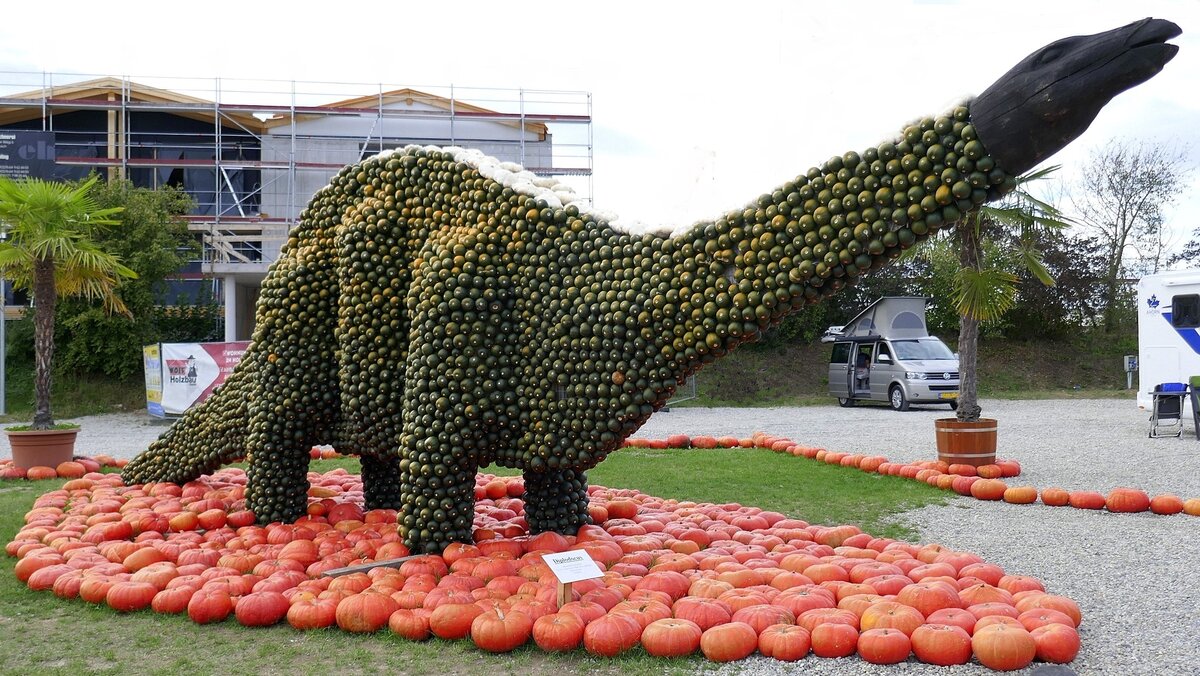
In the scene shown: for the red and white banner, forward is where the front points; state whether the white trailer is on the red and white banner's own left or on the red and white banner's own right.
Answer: on the red and white banner's own left

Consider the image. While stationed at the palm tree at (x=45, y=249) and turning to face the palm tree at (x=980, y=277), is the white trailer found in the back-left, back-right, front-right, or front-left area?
front-left

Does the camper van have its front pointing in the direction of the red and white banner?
no

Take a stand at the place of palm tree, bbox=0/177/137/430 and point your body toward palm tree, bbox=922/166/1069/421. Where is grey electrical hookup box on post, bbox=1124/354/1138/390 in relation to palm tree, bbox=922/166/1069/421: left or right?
left

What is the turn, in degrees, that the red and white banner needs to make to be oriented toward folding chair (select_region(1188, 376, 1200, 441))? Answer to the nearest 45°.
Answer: approximately 45° to its left

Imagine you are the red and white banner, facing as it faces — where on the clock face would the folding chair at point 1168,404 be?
The folding chair is roughly at 10 o'clock from the red and white banner.

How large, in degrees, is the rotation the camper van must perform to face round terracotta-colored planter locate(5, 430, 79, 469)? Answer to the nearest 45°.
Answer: approximately 90° to its right

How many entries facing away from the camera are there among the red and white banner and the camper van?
0

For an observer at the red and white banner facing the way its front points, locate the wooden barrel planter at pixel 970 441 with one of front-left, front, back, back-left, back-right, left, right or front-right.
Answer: front-left

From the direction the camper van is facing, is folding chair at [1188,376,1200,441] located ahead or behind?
ahead

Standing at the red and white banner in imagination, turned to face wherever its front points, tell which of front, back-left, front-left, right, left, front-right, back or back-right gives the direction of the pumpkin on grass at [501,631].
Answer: front

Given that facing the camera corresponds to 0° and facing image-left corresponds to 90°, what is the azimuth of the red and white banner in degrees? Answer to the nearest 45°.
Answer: approximately 0°

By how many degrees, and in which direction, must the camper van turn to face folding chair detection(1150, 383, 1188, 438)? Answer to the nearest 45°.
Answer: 0° — it already faces it

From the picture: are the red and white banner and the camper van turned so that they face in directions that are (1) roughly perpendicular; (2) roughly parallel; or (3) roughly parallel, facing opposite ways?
roughly parallel

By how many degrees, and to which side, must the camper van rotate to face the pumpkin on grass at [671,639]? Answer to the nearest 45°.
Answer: approximately 45° to its right

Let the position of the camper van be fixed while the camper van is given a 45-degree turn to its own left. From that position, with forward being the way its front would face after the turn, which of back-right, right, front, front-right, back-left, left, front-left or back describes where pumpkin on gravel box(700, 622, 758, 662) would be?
right

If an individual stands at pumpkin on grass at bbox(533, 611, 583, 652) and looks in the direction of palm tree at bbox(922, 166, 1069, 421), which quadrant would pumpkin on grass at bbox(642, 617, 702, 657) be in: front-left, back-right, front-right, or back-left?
front-right

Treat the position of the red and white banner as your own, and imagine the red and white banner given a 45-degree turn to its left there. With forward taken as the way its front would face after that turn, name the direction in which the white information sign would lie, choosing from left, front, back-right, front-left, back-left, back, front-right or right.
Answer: front-right
